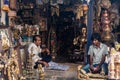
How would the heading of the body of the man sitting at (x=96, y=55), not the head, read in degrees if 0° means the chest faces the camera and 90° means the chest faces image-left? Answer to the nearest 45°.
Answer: approximately 0°

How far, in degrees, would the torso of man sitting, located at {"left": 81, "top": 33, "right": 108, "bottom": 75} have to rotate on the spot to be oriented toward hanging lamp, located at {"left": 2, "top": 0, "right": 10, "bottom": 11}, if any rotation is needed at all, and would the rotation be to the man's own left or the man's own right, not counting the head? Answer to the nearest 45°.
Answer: approximately 90° to the man's own right
